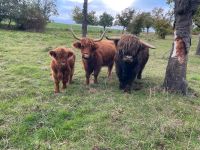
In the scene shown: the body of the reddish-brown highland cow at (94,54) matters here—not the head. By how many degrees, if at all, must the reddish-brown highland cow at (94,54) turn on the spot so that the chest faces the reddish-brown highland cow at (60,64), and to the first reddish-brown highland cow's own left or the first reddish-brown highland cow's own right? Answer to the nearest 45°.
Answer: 0° — it already faces it

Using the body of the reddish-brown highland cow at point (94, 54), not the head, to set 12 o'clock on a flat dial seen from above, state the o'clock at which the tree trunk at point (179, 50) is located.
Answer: The tree trunk is roughly at 8 o'clock from the reddish-brown highland cow.

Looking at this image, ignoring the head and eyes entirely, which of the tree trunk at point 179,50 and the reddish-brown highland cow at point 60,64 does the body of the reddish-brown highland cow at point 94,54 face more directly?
the reddish-brown highland cow

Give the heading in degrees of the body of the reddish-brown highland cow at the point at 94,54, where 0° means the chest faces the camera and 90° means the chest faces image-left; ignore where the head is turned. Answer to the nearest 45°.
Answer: approximately 45°
